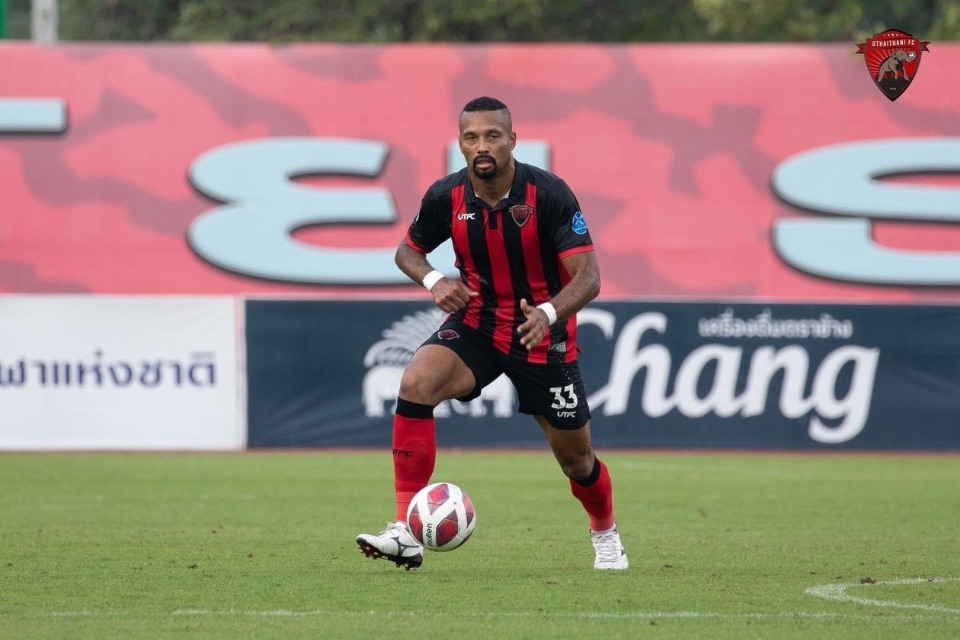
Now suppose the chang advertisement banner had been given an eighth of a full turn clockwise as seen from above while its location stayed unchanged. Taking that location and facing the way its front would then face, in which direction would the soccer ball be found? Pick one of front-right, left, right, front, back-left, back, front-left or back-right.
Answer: front-left

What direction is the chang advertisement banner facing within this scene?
toward the camera

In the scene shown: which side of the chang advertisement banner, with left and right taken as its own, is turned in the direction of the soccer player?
front
